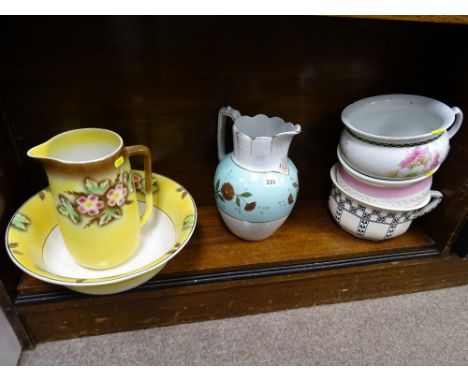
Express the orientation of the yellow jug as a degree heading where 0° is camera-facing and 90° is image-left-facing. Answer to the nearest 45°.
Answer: approximately 90°
